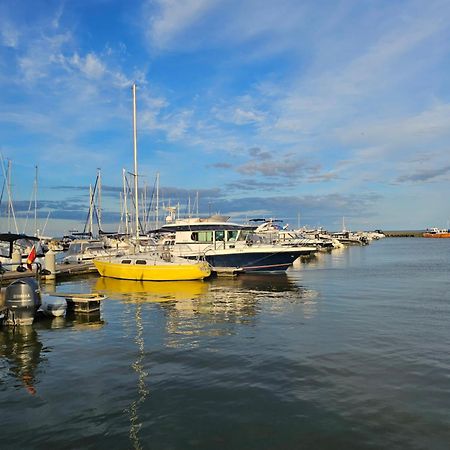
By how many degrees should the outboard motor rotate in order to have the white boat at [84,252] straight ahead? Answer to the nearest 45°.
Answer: approximately 45° to its right

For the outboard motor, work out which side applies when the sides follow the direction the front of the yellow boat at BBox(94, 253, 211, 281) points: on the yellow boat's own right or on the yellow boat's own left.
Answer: on the yellow boat's own left

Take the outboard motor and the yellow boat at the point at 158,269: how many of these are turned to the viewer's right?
0

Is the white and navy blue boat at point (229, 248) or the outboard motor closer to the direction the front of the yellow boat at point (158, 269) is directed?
the outboard motor

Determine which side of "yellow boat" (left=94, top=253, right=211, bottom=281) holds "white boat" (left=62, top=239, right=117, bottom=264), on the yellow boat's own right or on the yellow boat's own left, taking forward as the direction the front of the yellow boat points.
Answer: on the yellow boat's own right

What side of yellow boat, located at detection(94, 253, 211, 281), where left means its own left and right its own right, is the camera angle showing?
left

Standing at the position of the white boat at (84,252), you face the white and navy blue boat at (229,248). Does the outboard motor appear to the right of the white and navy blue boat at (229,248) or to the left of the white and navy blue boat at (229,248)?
right

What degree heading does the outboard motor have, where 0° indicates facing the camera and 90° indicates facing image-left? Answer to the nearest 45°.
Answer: approximately 135°
